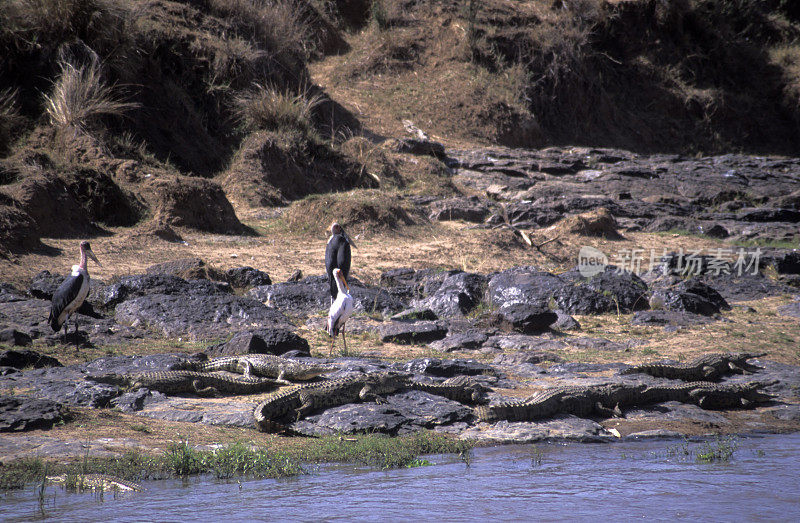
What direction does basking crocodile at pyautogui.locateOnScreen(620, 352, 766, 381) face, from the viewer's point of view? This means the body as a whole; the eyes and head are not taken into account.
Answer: to the viewer's right

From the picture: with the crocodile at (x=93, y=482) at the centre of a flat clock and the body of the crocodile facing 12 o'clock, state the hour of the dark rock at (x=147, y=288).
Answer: The dark rock is roughly at 3 o'clock from the crocodile.

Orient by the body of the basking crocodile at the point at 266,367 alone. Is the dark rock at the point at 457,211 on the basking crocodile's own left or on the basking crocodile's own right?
on the basking crocodile's own left

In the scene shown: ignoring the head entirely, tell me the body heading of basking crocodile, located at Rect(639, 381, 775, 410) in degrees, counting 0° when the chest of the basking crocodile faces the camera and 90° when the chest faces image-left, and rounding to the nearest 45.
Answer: approximately 270°

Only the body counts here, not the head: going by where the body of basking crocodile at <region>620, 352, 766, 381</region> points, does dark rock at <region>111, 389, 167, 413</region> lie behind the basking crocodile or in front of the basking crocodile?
behind

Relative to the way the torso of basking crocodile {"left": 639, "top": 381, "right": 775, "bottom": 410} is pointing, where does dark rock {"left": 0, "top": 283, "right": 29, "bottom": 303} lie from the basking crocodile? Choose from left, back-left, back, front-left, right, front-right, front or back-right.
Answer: back

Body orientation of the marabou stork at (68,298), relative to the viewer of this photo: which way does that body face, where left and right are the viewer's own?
facing to the right of the viewer

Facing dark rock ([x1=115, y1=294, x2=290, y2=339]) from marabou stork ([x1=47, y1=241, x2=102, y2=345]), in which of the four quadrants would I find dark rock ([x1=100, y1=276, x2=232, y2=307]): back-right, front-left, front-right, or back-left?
front-left

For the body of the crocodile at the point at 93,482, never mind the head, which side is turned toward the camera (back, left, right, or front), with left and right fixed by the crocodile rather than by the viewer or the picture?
left

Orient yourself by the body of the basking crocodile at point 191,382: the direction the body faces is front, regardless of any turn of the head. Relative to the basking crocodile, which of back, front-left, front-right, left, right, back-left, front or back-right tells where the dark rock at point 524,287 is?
back-right
